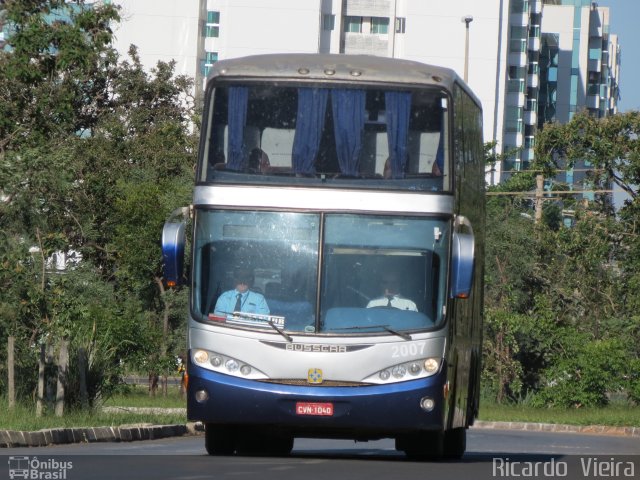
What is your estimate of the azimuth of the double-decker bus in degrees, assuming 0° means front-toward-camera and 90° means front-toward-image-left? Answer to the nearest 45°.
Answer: approximately 0°

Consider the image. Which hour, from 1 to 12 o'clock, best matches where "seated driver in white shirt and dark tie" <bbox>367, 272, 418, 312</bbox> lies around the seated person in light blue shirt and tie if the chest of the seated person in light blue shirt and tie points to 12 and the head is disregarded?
The seated driver in white shirt and dark tie is roughly at 9 o'clock from the seated person in light blue shirt and tie.

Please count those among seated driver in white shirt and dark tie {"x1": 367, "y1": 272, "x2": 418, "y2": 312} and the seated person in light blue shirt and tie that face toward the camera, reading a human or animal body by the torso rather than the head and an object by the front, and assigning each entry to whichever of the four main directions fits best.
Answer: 2

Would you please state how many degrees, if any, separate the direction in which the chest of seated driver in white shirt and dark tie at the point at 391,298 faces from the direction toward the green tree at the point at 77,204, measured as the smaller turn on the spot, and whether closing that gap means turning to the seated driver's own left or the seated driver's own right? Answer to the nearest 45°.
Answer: approximately 135° to the seated driver's own right

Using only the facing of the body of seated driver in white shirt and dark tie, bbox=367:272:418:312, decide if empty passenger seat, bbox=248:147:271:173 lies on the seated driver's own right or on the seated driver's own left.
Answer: on the seated driver's own right
